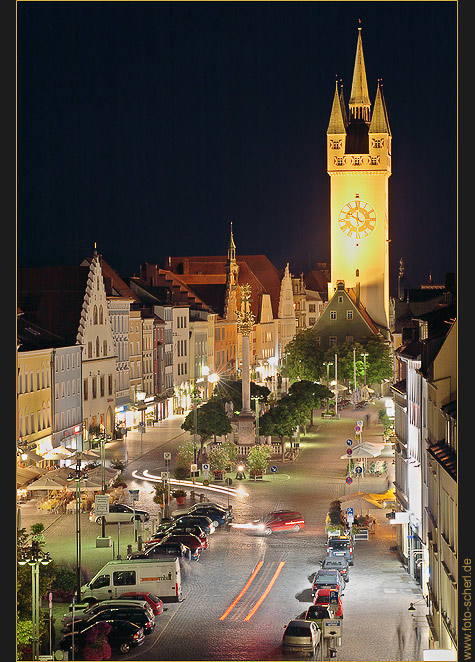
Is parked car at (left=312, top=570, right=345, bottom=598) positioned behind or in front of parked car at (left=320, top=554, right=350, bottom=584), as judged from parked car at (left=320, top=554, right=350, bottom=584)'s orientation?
behind

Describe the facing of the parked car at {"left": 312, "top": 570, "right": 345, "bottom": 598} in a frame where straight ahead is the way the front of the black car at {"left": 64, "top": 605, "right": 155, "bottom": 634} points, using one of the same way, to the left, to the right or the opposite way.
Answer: to the right

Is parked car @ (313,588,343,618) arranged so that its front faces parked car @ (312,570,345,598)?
yes

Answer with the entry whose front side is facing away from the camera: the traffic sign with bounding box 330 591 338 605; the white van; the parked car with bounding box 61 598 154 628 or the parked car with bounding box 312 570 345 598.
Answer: the parked car with bounding box 312 570 345 598

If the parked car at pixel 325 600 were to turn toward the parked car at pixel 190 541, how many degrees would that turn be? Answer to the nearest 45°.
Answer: approximately 45° to its left

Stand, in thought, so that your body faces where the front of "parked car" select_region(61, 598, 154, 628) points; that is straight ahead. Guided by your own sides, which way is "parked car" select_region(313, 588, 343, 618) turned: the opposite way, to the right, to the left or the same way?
to the right

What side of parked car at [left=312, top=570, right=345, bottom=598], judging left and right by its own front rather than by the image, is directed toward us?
back

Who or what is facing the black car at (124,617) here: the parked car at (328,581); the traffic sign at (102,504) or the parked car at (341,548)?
the traffic sign

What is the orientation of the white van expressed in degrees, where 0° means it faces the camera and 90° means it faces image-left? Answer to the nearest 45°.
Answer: approximately 90°

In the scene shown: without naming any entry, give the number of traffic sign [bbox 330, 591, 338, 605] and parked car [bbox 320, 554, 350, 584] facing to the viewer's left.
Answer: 0

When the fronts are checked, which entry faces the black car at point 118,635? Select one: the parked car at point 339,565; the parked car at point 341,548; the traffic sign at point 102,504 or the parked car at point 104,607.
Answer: the traffic sign

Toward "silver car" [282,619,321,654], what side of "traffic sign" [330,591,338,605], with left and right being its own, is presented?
front

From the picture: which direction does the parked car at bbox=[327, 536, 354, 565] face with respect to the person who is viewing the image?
facing away from the viewer

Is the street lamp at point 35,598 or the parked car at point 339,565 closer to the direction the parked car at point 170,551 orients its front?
the street lamp

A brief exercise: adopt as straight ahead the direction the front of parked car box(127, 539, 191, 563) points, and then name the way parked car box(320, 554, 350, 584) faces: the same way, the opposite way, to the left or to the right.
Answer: to the right

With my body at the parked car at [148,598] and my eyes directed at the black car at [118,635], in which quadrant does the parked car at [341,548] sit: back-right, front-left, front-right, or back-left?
back-left

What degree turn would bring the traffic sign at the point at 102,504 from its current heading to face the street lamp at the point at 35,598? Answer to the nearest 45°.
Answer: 0° — it already faces it

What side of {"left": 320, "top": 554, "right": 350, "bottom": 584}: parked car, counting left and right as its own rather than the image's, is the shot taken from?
back

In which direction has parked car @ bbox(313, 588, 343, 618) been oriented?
away from the camera

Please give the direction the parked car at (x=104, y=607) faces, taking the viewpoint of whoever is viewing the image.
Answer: facing to the left of the viewer
